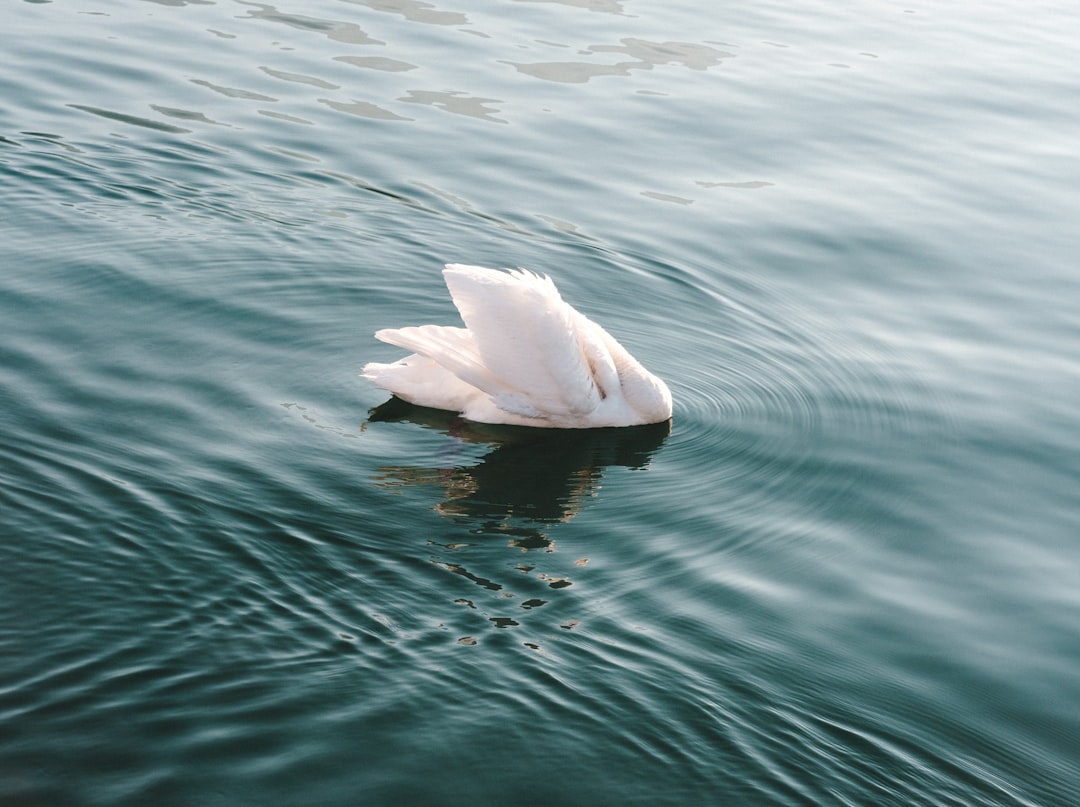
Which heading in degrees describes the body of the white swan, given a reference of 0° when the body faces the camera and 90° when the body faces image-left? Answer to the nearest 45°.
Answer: approximately 270°
